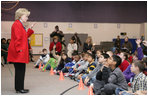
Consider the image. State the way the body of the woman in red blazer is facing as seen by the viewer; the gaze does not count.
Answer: to the viewer's right

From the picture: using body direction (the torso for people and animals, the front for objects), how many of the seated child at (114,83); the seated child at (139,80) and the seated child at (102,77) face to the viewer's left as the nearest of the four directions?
3

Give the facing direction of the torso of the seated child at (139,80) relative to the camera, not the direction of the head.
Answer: to the viewer's left

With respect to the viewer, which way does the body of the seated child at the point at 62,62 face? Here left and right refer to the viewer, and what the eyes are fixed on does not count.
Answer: facing the viewer and to the left of the viewer

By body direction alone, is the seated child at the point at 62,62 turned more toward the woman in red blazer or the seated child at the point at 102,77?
the woman in red blazer

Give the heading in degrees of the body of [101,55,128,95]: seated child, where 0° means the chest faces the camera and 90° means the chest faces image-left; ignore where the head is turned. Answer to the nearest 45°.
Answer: approximately 90°

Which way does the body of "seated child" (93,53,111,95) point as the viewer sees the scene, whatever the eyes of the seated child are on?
to the viewer's left

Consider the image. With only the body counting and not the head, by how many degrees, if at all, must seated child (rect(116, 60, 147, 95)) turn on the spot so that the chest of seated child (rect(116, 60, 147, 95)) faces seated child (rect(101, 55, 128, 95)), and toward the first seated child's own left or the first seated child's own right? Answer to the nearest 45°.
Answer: approximately 45° to the first seated child's own right

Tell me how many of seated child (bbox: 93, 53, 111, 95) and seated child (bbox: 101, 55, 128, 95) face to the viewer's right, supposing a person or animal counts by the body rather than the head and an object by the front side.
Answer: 0

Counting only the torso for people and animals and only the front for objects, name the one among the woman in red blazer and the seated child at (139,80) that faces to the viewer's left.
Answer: the seated child
